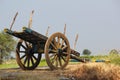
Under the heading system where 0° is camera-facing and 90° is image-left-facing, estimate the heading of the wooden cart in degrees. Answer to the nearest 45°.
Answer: approximately 225°
